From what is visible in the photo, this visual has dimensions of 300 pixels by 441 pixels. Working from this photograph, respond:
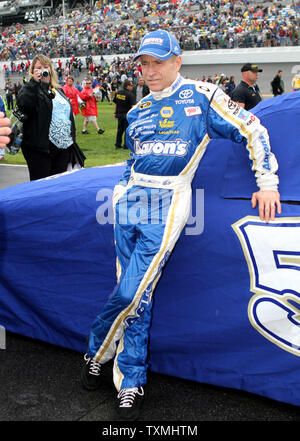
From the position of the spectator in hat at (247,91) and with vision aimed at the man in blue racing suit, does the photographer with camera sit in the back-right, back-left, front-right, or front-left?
front-right

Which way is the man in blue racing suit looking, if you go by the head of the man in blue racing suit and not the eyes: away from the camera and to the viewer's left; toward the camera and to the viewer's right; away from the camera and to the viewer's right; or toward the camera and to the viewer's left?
toward the camera and to the viewer's left

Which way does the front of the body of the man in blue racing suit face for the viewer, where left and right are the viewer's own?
facing the viewer and to the left of the viewer

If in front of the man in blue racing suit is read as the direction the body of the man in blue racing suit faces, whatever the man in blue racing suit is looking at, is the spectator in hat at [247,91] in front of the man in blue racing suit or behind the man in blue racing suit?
behind
